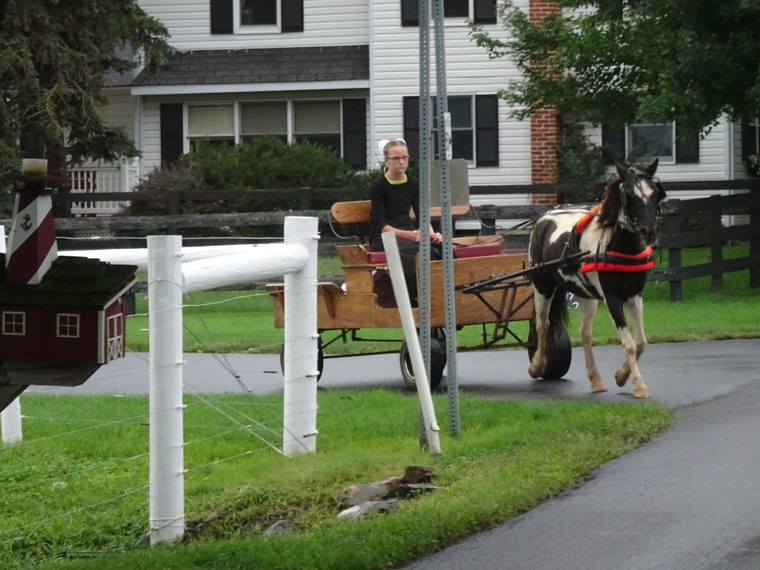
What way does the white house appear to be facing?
toward the camera

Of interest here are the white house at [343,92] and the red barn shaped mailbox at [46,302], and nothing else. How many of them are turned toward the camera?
1

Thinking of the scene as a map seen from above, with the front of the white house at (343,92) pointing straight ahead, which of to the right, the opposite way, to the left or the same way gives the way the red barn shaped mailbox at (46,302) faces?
to the left

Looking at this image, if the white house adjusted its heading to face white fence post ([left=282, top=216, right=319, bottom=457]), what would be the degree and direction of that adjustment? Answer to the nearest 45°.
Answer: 0° — it already faces it

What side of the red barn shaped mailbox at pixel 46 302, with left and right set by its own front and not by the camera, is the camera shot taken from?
right

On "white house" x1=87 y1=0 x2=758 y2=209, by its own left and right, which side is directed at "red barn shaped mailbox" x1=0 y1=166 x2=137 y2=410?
front

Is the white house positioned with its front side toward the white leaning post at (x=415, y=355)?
yes

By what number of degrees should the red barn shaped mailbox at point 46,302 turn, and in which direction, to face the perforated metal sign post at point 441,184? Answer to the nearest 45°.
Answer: approximately 45° to its left

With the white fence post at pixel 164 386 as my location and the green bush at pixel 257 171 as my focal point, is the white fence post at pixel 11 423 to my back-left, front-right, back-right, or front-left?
front-left

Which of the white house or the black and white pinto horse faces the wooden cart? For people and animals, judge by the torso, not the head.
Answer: the white house

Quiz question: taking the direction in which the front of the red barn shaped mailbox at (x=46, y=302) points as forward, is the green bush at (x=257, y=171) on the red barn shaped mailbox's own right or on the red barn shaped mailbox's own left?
on the red barn shaped mailbox's own left

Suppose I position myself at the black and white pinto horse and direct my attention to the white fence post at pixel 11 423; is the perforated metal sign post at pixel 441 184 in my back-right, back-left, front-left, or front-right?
front-left
